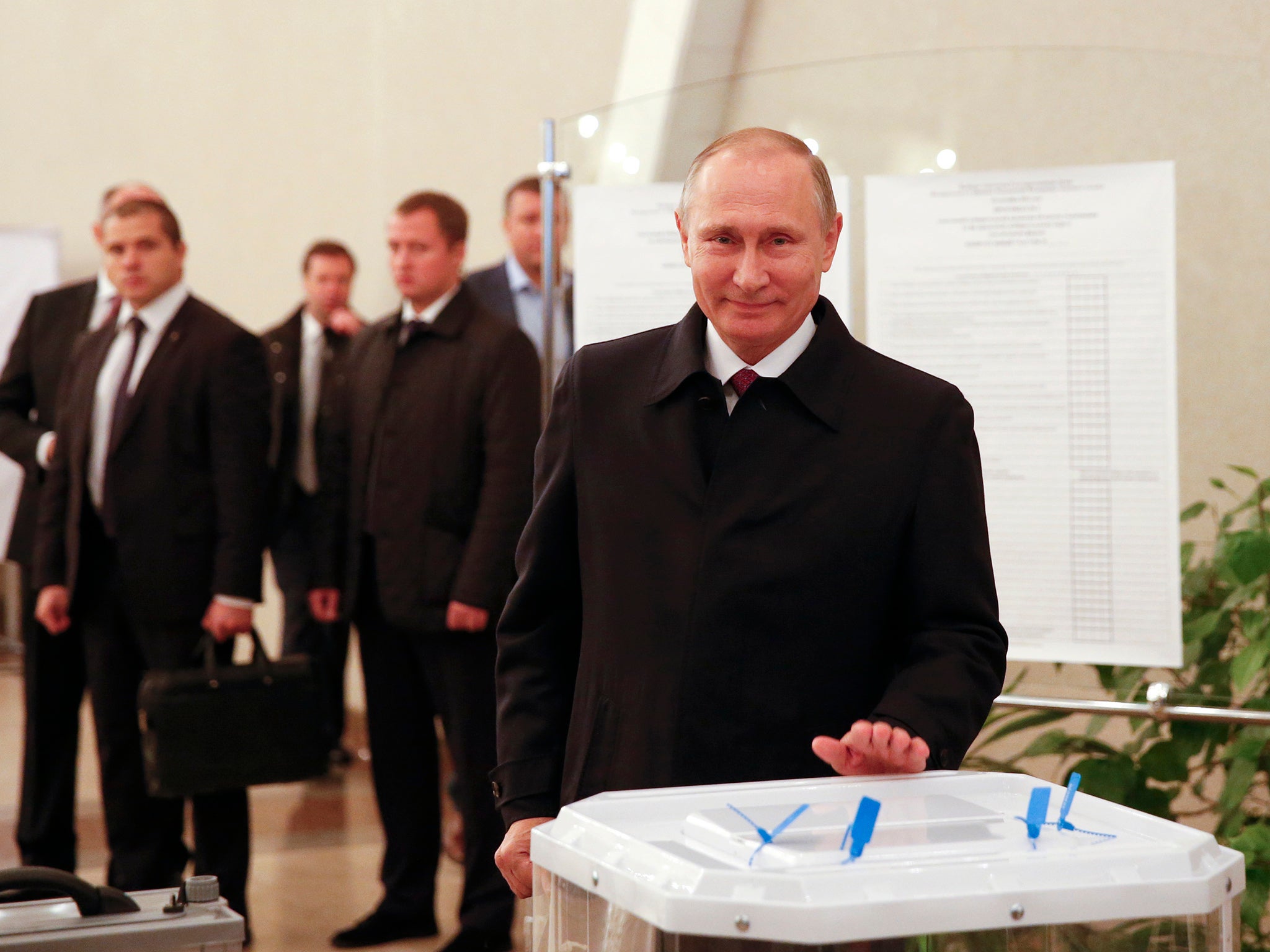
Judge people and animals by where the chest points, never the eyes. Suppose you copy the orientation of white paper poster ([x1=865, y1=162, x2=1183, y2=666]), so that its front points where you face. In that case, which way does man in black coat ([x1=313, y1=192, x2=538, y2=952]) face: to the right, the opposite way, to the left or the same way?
the same way

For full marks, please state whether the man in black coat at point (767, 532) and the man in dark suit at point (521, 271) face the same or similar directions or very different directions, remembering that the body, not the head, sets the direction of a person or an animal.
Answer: same or similar directions

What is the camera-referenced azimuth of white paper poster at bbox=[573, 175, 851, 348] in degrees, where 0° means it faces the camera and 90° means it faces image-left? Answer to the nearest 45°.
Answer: approximately 0°

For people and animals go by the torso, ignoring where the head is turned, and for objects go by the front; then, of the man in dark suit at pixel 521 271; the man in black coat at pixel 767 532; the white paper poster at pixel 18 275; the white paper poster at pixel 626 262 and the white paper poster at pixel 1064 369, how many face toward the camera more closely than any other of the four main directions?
5

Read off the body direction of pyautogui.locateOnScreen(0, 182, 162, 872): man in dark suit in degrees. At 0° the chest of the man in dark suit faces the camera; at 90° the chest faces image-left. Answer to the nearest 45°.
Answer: approximately 315°

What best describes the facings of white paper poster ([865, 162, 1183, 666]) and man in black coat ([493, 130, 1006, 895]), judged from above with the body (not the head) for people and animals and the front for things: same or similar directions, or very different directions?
same or similar directions

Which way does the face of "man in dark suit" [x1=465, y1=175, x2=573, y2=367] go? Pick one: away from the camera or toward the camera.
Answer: toward the camera

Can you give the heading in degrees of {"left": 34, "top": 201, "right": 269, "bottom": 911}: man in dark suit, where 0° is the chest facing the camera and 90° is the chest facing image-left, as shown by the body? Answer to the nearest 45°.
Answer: approximately 45°

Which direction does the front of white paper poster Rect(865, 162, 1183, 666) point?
toward the camera

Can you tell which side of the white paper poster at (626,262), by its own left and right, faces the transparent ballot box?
front

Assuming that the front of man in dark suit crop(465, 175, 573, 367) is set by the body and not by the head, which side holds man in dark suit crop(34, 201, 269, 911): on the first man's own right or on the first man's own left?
on the first man's own right

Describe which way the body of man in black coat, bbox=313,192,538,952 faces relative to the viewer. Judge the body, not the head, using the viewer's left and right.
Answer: facing the viewer and to the left of the viewer

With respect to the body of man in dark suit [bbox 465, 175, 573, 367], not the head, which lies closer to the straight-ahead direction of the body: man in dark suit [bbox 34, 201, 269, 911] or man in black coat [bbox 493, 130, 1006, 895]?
the man in black coat

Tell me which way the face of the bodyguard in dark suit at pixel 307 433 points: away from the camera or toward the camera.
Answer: toward the camera

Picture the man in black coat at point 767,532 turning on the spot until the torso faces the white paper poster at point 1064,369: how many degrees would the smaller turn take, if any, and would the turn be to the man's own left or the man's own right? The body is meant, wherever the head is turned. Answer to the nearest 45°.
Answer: approximately 135° to the man's own left
